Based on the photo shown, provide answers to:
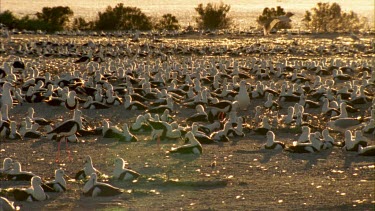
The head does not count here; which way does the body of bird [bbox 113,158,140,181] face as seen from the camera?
to the viewer's left

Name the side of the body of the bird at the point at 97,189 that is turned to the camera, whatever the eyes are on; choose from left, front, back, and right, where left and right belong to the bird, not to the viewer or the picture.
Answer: left

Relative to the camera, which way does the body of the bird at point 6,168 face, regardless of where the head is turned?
to the viewer's right

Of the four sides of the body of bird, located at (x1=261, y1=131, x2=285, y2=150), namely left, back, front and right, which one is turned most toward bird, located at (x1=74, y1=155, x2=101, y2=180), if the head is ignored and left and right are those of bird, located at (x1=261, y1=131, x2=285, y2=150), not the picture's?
front

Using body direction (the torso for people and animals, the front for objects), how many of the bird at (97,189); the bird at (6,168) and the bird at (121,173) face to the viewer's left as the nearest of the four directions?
2
